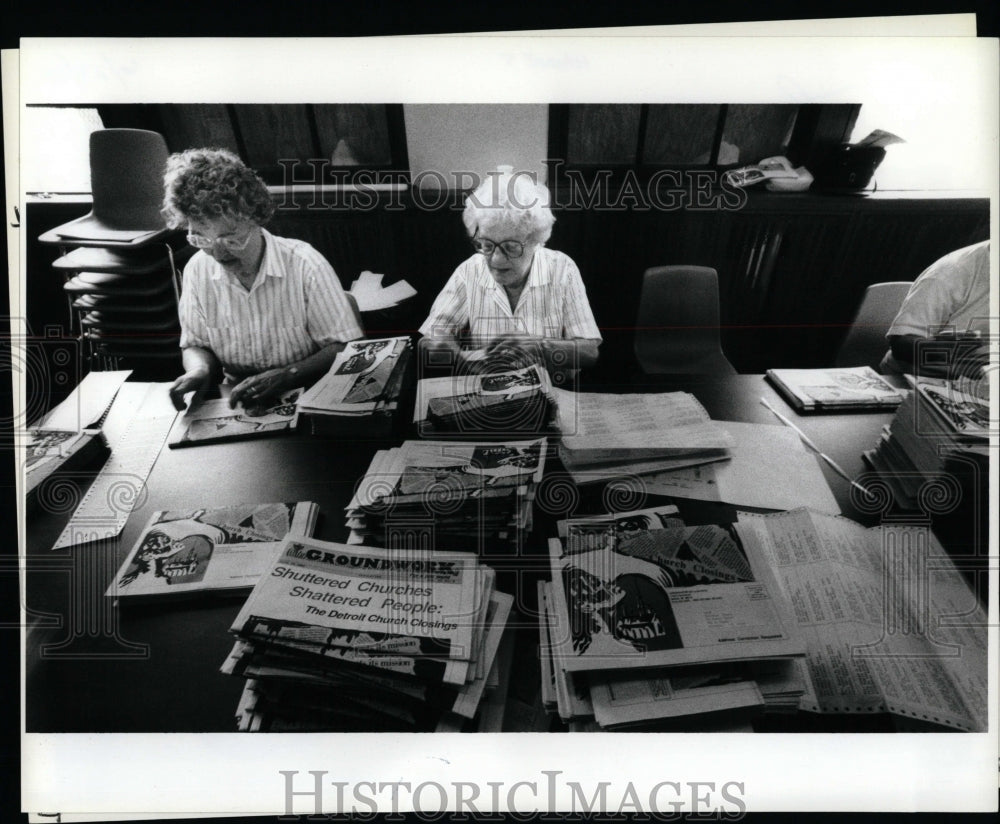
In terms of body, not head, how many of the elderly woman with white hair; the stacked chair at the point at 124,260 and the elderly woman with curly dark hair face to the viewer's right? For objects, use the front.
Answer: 0

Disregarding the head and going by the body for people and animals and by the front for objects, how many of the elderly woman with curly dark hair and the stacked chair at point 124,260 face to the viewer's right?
0

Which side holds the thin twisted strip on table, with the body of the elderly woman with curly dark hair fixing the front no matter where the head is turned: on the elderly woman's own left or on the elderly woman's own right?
on the elderly woman's own left

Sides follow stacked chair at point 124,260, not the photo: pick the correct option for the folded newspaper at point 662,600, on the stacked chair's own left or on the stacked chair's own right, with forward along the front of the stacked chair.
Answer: on the stacked chair's own left

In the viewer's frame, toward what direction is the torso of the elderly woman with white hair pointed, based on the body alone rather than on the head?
toward the camera

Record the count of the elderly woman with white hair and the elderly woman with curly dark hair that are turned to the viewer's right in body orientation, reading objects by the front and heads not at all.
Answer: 0
